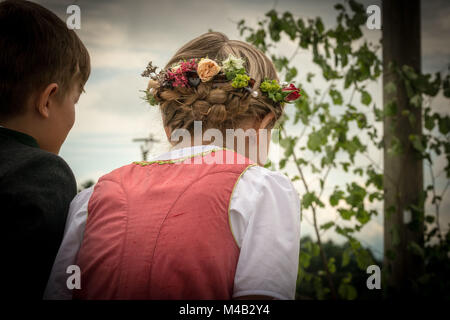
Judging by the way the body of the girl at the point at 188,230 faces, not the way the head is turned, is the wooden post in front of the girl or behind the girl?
in front

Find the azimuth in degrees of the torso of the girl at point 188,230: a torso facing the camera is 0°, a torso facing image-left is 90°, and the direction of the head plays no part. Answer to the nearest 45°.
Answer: approximately 225°
